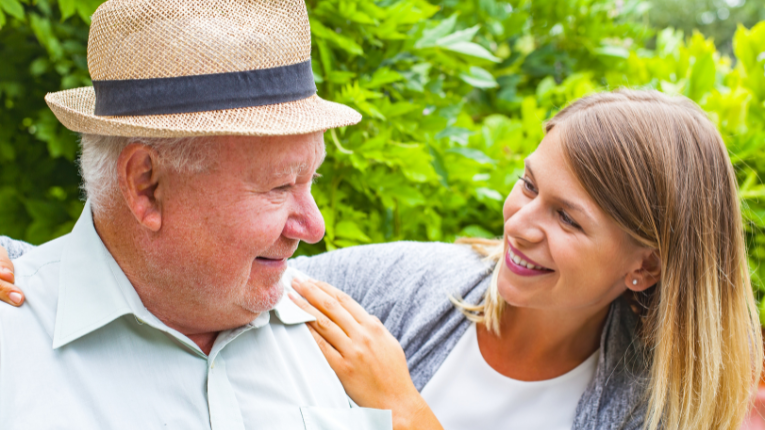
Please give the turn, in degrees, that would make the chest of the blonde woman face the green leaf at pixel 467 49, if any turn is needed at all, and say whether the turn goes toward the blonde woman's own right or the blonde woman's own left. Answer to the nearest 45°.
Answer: approximately 135° to the blonde woman's own right

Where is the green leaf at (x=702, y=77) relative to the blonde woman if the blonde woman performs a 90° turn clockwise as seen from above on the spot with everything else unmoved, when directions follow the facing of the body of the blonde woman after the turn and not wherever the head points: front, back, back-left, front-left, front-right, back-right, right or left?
right

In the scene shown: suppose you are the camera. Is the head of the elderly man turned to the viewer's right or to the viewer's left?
to the viewer's right

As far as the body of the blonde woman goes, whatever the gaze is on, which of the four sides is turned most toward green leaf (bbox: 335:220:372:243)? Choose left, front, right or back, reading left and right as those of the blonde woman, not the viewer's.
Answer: right

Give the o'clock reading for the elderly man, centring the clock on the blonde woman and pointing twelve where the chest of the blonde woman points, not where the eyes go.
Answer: The elderly man is roughly at 1 o'clock from the blonde woman.

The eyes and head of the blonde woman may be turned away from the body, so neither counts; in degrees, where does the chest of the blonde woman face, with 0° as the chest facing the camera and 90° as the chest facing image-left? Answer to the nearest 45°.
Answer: approximately 45°
